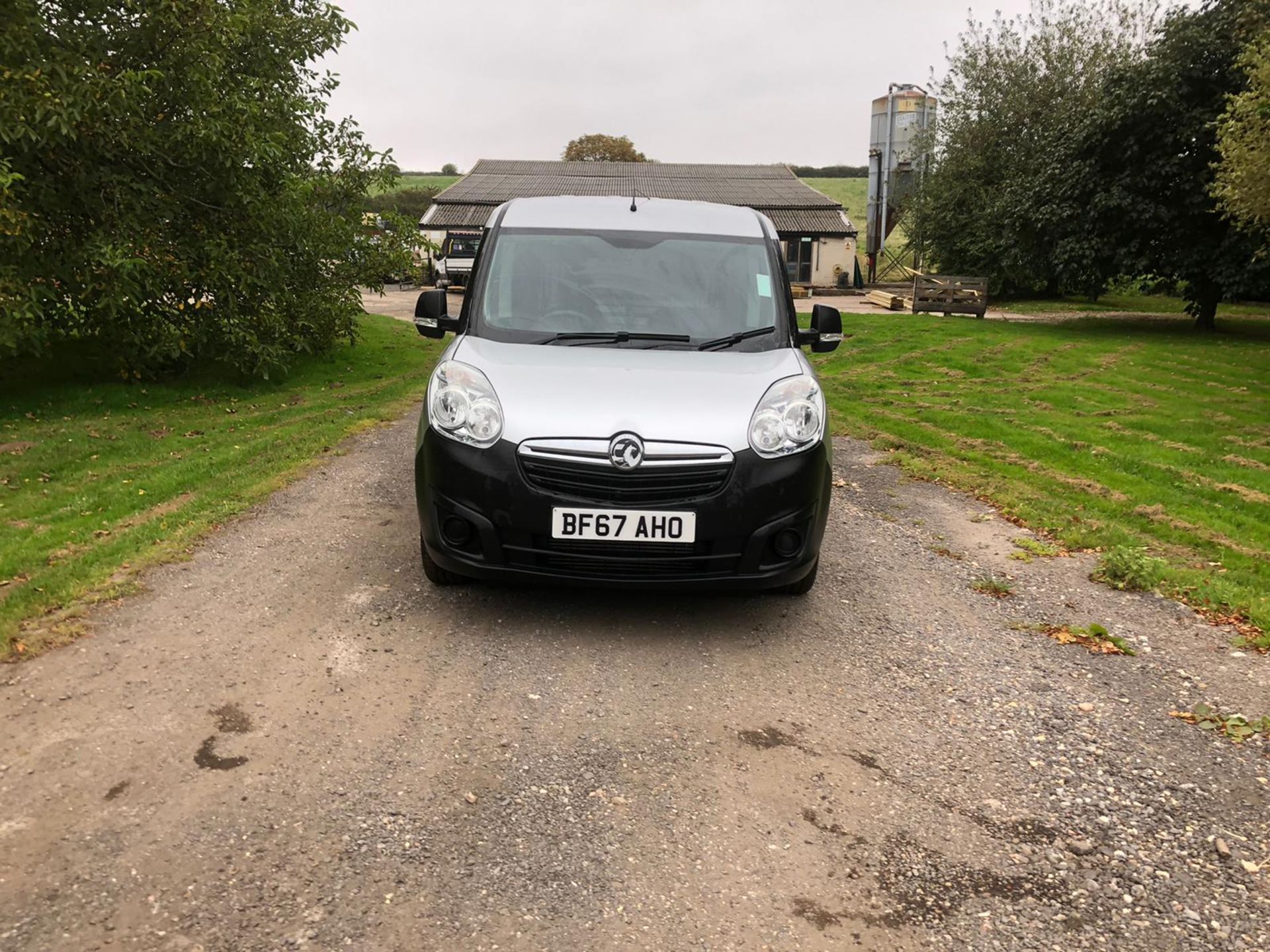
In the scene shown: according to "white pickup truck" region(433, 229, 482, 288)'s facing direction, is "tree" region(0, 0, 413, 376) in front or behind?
in front

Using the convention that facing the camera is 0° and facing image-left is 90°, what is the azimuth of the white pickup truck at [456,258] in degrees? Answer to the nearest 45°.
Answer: approximately 45°

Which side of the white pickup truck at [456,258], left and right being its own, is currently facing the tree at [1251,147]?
left

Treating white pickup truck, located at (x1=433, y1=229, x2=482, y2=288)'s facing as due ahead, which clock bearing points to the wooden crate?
The wooden crate is roughly at 9 o'clock from the white pickup truck.

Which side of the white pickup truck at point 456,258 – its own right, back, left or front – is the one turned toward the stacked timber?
left

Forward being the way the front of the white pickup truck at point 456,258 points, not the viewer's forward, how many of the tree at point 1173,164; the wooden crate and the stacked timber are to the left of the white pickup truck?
3

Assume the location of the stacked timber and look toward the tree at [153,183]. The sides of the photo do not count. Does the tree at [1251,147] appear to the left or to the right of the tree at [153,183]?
left

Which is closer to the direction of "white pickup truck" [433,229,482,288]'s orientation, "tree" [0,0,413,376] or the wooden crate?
the tree

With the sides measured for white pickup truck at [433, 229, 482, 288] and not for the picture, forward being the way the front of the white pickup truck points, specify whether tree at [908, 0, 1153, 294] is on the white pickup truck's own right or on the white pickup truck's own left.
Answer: on the white pickup truck's own left
